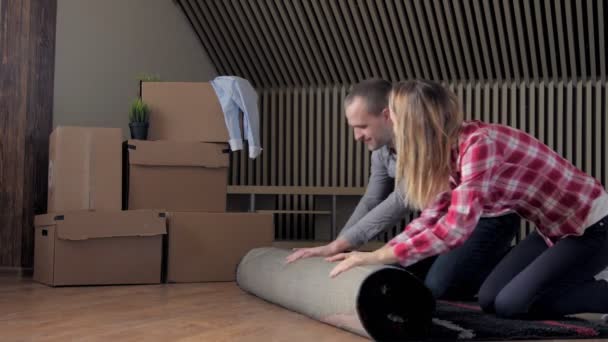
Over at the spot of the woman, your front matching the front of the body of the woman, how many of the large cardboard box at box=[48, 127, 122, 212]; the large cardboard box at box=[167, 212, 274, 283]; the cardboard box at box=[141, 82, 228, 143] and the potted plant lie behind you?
0

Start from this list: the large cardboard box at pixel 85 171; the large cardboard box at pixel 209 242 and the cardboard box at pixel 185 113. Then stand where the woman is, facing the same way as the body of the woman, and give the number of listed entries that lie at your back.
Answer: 0

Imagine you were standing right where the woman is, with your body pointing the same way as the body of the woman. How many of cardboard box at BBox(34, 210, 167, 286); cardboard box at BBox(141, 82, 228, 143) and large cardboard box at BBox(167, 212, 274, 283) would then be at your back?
0

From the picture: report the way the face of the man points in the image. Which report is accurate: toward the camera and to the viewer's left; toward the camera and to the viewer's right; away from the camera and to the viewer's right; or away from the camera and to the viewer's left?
toward the camera and to the viewer's left

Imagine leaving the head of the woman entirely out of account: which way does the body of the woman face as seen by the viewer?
to the viewer's left

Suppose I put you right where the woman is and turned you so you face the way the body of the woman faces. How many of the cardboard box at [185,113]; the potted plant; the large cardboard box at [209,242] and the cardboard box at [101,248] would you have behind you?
0

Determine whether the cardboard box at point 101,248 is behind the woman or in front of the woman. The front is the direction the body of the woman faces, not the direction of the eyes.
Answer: in front

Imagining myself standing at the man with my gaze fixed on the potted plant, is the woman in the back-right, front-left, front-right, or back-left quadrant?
back-left

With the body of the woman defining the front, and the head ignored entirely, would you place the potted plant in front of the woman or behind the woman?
in front

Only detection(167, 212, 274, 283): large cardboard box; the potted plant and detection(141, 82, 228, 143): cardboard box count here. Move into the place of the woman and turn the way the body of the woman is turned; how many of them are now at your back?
0

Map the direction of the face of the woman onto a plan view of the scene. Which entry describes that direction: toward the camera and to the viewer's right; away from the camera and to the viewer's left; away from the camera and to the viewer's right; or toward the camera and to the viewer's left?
away from the camera and to the viewer's left
